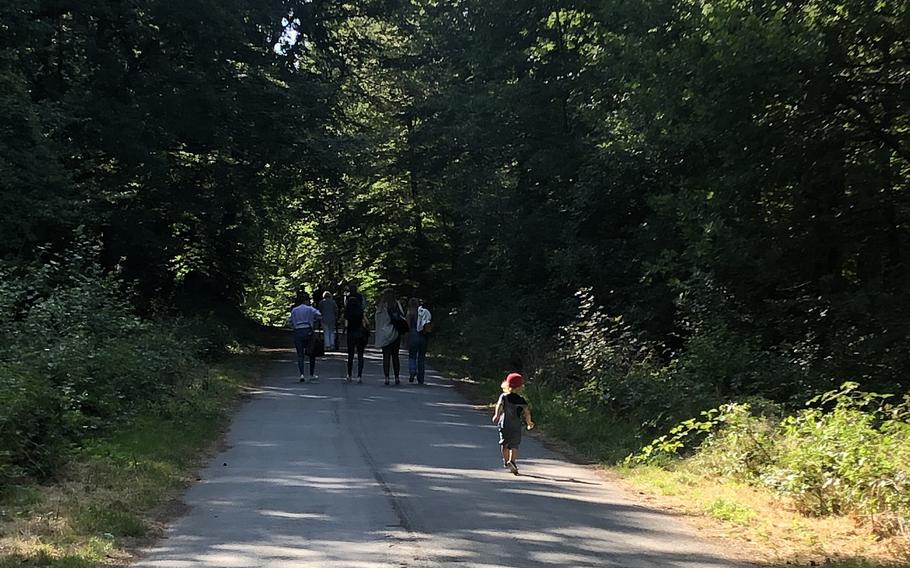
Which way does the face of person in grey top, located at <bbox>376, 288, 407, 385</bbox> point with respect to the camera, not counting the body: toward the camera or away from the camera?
away from the camera

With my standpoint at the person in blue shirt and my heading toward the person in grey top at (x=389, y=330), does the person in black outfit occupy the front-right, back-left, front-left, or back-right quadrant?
front-left

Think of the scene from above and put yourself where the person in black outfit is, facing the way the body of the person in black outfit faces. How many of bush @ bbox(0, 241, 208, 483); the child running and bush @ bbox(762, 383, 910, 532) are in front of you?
0

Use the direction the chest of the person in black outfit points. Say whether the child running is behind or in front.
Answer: behind

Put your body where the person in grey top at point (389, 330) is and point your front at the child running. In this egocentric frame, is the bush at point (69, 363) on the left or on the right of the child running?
right

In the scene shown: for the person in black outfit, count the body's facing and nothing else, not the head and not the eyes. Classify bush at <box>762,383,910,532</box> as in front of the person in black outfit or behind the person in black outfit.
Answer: behind

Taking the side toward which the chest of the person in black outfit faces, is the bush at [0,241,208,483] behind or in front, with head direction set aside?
behind

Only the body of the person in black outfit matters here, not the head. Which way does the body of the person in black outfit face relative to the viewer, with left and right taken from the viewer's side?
facing away from the viewer

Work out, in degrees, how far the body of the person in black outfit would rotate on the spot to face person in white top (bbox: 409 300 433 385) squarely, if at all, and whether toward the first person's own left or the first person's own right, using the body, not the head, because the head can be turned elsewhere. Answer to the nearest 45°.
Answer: approximately 90° to the first person's own right

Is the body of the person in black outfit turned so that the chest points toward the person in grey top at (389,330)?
no
